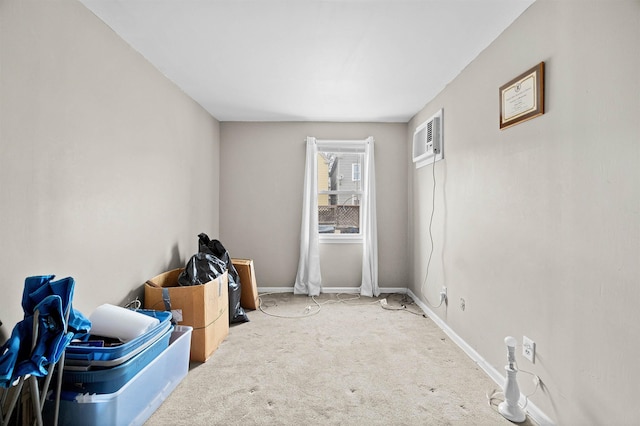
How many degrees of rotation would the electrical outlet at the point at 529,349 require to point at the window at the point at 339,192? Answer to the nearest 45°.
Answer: approximately 90° to its right

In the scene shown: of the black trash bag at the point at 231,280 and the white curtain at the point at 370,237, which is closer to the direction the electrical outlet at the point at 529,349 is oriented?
the black trash bag

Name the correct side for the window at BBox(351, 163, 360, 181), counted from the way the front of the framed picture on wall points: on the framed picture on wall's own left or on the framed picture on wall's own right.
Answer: on the framed picture on wall's own right

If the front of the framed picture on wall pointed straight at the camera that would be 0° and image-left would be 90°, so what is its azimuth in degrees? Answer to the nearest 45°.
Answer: approximately 45°

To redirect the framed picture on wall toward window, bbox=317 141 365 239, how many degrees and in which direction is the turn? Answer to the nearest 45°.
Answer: approximately 90° to its right

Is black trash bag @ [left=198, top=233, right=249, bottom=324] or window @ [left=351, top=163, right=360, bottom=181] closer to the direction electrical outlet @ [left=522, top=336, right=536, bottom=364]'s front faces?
the black trash bag

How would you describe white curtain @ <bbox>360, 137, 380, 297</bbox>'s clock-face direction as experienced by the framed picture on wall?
The white curtain is roughly at 3 o'clock from the framed picture on wall.

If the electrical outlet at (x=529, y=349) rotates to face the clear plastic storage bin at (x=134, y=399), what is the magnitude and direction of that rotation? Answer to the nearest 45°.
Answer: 0° — it already faces it

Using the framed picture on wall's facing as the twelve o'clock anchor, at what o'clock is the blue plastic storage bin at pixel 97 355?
The blue plastic storage bin is roughly at 12 o'clock from the framed picture on wall.

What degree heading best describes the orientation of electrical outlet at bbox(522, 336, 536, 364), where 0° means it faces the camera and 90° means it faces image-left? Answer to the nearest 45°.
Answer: approximately 45°
